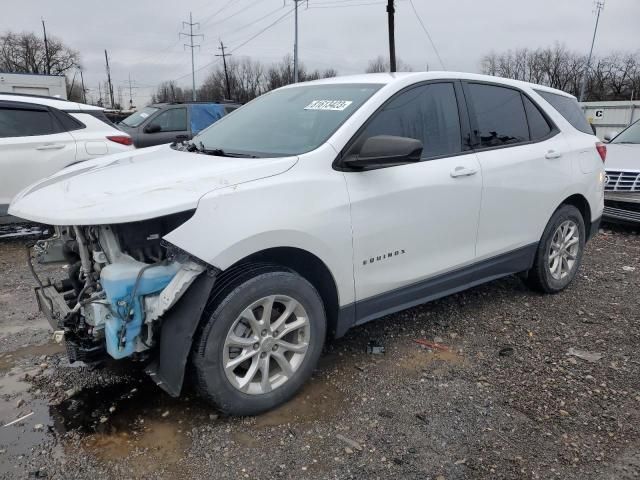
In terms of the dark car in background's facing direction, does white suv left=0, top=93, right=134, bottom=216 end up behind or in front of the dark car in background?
in front

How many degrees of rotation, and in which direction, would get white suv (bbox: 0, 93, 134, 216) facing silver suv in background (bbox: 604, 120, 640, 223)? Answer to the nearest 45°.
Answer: approximately 180°

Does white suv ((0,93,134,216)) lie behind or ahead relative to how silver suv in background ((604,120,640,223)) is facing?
ahead

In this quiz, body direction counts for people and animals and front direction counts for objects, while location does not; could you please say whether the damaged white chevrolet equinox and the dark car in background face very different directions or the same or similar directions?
same or similar directions

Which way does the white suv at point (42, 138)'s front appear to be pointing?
to the viewer's left

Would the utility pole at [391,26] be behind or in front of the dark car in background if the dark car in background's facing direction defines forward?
behind

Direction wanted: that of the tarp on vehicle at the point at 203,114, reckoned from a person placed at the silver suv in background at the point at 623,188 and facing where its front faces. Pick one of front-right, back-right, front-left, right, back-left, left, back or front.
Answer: front-right

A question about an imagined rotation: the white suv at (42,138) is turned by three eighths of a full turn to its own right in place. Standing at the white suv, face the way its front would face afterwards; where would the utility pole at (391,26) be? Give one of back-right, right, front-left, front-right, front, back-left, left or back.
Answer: front

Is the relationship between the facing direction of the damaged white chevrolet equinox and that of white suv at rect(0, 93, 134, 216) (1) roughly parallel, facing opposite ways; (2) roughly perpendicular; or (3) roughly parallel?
roughly parallel

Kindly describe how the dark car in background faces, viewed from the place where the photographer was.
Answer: facing the viewer and to the left of the viewer

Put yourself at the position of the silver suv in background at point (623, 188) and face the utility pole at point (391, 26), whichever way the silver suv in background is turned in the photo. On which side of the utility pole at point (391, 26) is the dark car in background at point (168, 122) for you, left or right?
left

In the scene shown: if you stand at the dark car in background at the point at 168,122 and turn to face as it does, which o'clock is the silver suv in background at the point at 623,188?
The silver suv in background is roughly at 9 o'clock from the dark car in background.

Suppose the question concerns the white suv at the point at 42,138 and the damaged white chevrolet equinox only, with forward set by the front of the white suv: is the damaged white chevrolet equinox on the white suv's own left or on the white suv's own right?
on the white suv's own left

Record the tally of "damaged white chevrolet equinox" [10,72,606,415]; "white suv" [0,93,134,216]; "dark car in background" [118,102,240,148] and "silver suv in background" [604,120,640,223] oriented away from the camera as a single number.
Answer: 0

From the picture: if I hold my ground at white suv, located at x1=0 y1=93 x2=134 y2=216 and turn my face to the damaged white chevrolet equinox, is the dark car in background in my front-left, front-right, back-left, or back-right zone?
back-left

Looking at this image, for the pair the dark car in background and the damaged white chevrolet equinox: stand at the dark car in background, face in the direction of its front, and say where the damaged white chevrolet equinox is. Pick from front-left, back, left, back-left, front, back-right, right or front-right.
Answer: front-left
